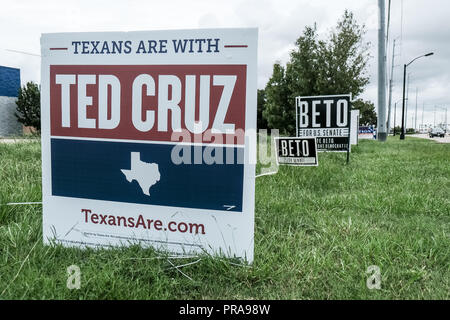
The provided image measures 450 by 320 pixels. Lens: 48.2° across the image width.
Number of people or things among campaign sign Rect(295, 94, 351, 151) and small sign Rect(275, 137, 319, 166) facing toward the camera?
2

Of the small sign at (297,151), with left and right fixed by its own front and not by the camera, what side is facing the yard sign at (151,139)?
front

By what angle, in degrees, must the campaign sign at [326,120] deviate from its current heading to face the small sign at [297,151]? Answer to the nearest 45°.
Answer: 0° — it already faces it

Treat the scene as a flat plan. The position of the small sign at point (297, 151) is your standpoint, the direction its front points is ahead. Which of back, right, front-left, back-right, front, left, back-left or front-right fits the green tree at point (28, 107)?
back-right

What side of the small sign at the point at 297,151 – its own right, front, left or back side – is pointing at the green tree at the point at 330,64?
back

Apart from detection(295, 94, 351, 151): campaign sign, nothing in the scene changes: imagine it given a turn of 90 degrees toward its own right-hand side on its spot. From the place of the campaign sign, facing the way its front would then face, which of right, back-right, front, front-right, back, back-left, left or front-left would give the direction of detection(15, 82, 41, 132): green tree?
front-right

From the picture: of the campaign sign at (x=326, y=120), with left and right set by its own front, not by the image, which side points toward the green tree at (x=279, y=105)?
back

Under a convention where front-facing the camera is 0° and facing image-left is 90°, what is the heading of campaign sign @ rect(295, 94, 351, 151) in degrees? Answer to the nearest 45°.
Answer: approximately 0°

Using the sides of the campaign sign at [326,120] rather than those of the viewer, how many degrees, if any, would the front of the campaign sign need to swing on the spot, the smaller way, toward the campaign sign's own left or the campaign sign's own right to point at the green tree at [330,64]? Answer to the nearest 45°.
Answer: approximately 180°

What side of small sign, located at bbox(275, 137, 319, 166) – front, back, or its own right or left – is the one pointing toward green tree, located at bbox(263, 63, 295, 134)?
back

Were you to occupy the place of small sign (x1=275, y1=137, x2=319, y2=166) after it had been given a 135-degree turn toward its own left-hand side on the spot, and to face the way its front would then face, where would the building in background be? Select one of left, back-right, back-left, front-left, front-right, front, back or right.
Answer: left

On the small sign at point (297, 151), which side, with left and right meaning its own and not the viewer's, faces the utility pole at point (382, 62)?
back

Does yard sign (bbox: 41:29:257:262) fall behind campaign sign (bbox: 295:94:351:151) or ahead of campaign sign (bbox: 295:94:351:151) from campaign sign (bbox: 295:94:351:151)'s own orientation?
ahead
